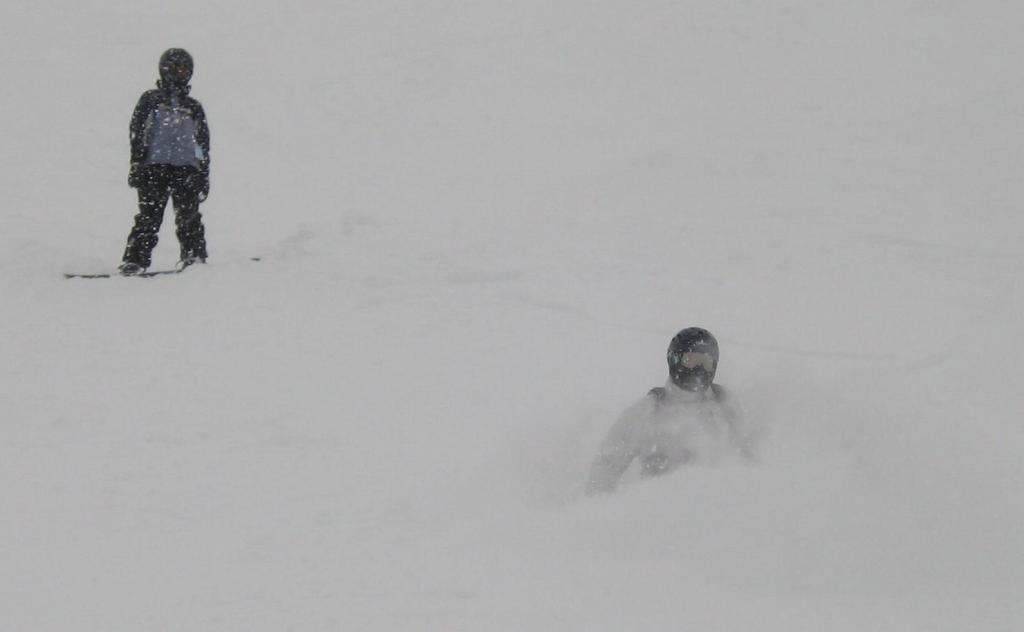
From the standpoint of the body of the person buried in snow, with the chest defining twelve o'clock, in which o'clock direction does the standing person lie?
The standing person is roughly at 4 o'clock from the person buried in snow.

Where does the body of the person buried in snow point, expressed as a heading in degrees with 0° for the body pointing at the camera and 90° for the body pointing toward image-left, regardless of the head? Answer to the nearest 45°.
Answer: approximately 0°

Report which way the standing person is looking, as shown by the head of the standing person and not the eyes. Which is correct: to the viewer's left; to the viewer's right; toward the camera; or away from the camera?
toward the camera
